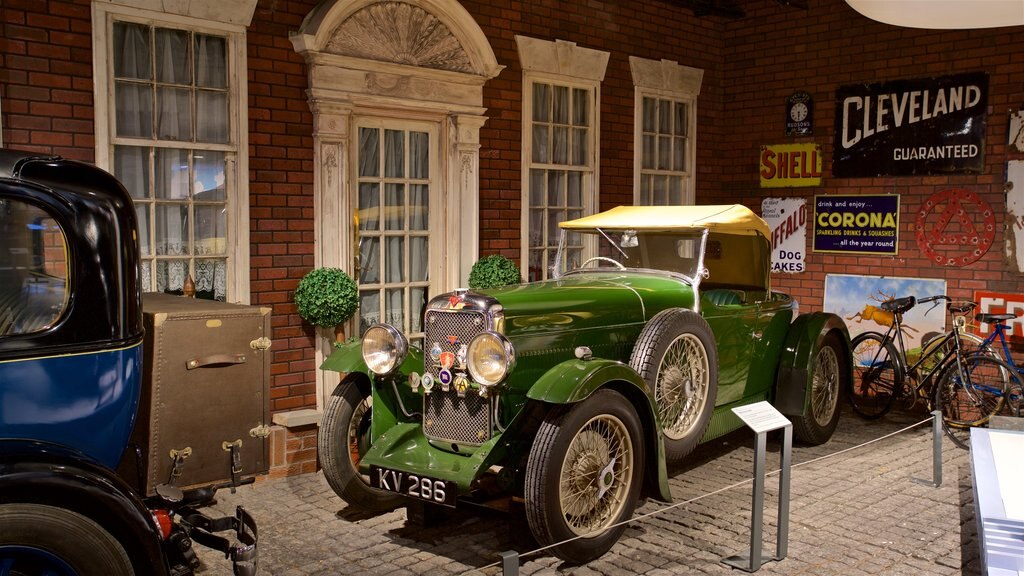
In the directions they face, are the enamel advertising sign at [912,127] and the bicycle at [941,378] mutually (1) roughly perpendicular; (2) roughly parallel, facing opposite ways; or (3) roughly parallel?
roughly perpendicular

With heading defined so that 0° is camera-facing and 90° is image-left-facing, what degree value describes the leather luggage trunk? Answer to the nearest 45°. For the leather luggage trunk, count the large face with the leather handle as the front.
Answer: approximately 315°

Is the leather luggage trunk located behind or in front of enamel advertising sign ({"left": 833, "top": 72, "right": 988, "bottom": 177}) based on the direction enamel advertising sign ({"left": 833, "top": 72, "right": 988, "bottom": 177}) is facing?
in front

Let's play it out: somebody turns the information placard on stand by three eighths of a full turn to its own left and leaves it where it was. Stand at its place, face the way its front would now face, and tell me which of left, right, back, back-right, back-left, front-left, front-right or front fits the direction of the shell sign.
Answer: front

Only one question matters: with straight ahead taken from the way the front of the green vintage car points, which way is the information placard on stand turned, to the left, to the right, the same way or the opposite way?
to the left

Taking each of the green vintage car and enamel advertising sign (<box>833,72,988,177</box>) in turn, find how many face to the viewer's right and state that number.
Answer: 0

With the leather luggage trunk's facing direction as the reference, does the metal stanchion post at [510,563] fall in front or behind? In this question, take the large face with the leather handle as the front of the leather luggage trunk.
in front

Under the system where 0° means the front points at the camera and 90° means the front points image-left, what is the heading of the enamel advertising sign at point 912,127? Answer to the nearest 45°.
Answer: approximately 45°
